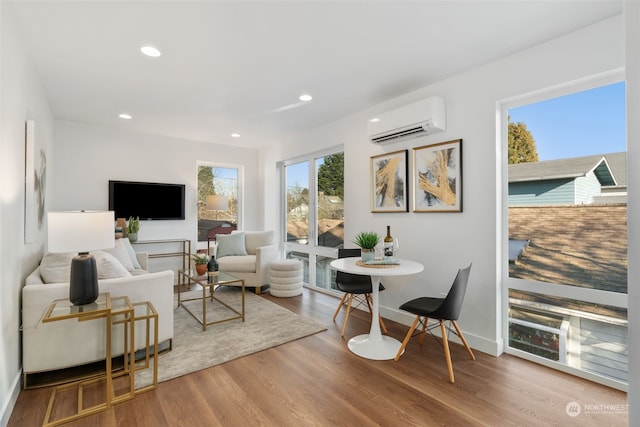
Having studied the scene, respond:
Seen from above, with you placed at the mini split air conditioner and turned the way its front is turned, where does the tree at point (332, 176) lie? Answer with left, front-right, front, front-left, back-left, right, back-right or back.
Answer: right

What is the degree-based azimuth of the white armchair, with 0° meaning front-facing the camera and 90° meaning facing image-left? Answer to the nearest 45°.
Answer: approximately 45°

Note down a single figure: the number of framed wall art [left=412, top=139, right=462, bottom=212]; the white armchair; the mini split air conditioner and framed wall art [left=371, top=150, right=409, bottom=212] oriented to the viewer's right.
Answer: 0

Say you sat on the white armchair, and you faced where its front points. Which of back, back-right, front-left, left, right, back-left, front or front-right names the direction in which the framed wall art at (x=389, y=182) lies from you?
left

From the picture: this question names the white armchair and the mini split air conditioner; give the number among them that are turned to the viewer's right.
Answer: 0

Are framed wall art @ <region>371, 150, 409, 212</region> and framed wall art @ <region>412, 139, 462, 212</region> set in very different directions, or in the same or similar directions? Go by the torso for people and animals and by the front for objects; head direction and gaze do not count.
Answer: same or similar directions

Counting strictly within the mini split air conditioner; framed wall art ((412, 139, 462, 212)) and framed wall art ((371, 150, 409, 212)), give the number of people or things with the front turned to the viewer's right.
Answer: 0

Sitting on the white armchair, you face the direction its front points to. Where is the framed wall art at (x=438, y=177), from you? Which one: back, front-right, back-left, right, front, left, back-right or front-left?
left

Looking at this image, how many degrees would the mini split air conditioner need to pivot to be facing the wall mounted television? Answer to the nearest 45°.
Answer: approximately 45° to its right

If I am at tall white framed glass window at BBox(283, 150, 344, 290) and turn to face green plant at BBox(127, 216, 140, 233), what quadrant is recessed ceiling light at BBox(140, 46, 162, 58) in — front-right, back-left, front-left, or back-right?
front-left

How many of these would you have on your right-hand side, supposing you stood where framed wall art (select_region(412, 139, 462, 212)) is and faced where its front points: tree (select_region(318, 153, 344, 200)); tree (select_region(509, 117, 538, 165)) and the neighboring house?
1

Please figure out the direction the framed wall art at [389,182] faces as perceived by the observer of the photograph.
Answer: facing the viewer and to the left of the viewer

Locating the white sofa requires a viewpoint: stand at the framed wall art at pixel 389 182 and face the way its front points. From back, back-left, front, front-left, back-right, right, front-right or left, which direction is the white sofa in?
front

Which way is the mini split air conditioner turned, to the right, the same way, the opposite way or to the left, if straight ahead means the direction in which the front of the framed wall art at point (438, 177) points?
the same way

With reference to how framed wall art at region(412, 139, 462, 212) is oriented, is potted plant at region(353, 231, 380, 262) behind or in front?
in front

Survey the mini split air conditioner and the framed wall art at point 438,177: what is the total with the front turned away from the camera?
0
